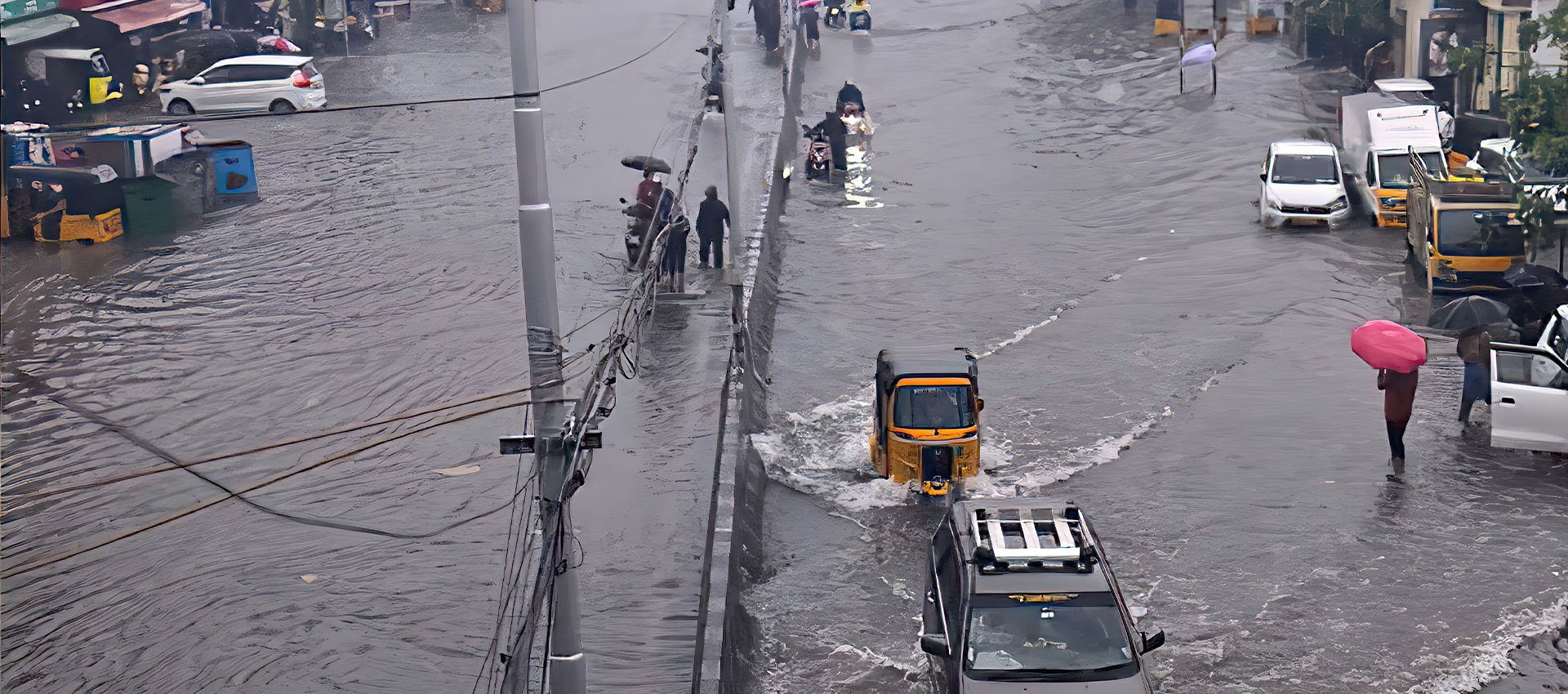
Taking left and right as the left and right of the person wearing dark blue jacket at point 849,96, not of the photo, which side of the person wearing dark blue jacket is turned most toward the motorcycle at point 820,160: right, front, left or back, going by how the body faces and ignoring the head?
front

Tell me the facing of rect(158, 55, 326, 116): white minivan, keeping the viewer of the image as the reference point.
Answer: facing to the left of the viewer

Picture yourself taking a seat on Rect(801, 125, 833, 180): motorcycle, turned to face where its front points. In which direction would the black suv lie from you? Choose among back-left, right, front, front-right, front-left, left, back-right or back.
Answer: front

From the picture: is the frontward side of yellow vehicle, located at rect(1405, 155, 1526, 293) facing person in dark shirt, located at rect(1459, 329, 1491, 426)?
yes

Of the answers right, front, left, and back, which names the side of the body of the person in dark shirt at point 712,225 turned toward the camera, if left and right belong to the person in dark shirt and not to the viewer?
back

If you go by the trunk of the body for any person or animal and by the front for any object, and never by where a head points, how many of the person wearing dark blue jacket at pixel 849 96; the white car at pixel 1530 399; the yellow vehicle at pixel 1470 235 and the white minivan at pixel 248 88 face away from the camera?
0

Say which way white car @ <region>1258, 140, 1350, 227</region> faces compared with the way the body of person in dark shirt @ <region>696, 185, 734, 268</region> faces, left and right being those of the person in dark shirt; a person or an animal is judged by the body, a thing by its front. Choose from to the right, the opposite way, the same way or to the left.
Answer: the opposite way

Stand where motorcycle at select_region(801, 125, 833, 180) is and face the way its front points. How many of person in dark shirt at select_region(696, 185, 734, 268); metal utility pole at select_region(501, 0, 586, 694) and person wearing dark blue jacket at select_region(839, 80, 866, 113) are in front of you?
2

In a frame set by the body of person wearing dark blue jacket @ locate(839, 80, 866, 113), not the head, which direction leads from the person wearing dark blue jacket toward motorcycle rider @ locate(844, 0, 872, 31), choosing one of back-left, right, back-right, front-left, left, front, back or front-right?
back

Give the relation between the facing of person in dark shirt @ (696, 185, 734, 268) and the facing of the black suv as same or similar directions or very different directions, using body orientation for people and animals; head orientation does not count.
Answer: very different directions

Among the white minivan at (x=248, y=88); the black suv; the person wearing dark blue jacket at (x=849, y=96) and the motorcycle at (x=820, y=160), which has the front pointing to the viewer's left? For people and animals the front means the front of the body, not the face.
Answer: the white minivan

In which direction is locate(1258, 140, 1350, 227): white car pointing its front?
toward the camera

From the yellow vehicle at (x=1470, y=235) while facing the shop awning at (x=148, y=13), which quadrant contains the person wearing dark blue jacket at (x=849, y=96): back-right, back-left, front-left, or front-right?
front-right
